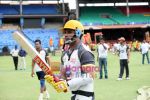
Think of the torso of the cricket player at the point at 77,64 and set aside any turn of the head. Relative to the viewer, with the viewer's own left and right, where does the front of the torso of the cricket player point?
facing the viewer and to the left of the viewer
